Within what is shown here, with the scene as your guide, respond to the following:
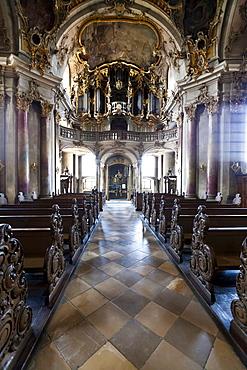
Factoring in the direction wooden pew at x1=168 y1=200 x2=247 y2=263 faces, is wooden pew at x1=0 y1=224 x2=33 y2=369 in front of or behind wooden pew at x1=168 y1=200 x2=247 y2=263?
in front

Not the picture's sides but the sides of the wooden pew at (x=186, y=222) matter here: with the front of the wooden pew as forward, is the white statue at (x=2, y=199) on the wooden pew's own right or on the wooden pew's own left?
on the wooden pew's own right

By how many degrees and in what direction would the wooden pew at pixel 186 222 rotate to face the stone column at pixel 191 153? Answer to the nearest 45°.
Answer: approximately 180°

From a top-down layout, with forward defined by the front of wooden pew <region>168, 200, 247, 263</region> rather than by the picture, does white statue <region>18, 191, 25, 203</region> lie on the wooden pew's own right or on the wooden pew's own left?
on the wooden pew's own right

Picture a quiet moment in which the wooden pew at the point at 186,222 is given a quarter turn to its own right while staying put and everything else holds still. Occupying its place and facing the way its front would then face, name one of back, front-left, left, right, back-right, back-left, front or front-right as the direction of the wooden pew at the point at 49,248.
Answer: front-left

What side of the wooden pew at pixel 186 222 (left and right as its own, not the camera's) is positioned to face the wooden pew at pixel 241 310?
front

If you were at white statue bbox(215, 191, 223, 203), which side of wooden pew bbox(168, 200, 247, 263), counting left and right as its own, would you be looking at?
back

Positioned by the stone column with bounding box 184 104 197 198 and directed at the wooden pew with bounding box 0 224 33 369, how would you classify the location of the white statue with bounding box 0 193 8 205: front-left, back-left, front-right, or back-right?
front-right

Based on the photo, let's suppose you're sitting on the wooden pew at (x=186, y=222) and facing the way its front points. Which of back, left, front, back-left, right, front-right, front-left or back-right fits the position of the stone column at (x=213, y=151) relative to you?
back

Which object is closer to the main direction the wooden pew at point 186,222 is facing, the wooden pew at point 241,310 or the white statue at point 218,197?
the wooden pew

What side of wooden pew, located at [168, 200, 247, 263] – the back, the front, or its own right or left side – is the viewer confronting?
front
